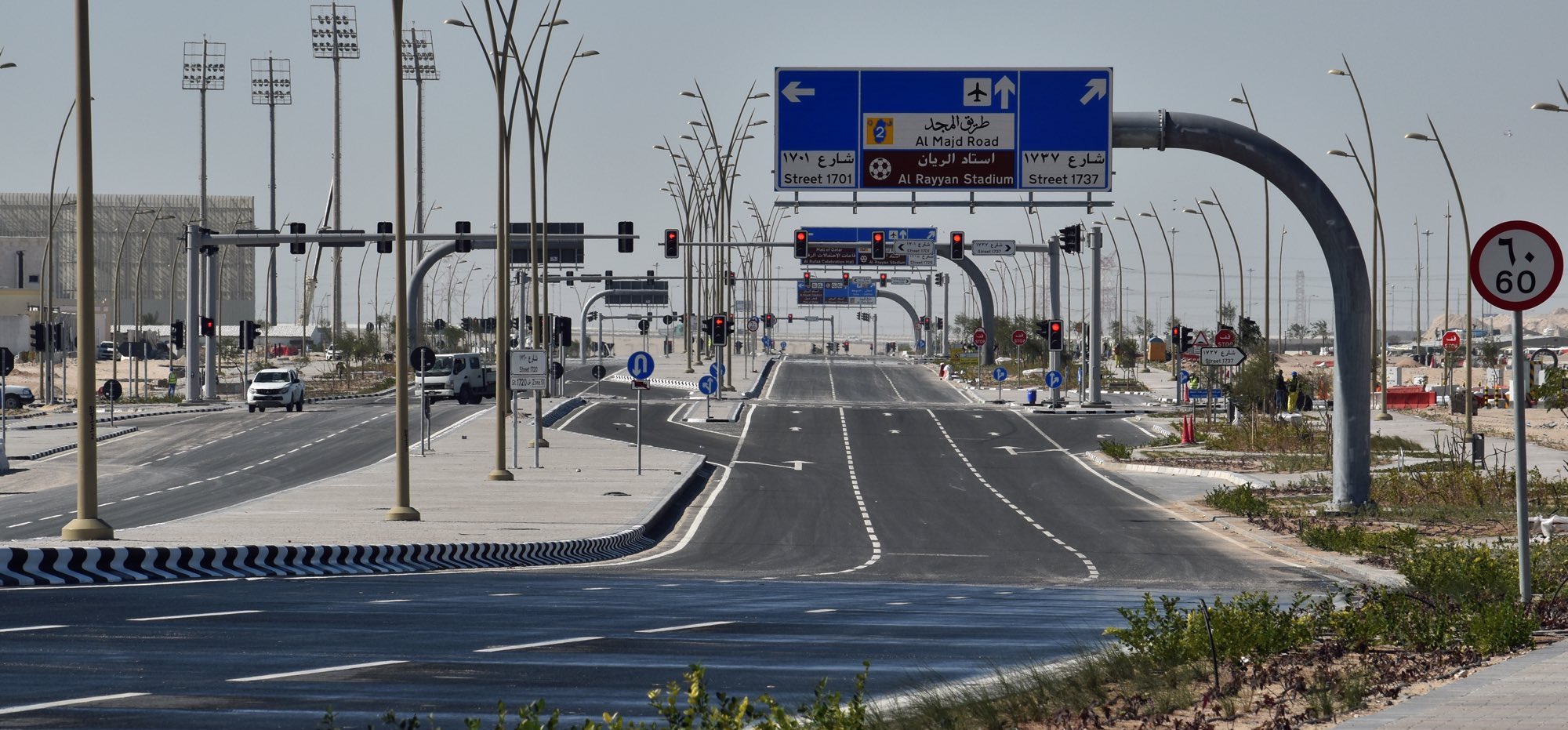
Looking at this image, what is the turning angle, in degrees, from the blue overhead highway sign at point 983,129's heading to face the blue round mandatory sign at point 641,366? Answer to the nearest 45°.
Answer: approximately 135° to its right

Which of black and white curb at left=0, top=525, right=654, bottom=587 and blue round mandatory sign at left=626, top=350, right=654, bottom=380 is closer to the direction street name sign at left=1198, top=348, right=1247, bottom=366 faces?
the black and white curb

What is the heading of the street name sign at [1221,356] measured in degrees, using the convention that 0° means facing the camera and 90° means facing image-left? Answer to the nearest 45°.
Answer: approximately 0°

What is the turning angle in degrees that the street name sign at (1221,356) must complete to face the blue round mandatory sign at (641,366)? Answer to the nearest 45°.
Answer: approximately 45° to its right

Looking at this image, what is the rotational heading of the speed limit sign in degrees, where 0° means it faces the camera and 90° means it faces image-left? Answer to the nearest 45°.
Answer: approximately 0°
